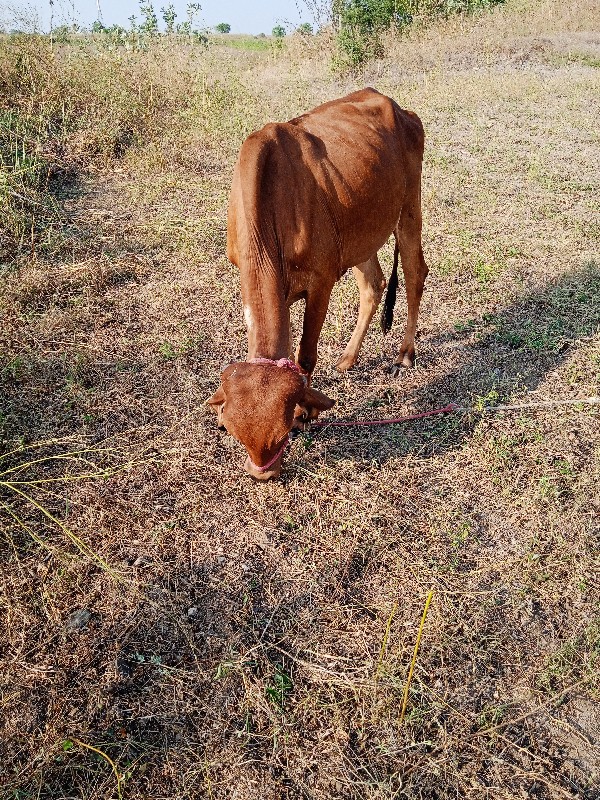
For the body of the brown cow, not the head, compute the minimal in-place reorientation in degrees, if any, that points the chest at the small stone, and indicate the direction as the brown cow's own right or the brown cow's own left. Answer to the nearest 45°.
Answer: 0° — it already faces it

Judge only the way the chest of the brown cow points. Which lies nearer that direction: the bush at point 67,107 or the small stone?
the small stone

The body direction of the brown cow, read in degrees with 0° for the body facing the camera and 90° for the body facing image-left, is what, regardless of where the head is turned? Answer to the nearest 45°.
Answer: approximately 45°

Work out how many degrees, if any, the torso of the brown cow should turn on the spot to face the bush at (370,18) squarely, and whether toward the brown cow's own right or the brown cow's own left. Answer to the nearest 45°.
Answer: approximately 135° to the brown cow's own right

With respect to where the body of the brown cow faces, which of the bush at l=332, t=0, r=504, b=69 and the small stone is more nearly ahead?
the small stone

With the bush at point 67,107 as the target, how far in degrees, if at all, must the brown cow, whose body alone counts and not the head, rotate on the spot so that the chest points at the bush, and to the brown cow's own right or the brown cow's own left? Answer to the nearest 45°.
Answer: approximately 90° to the brown cow's own right
